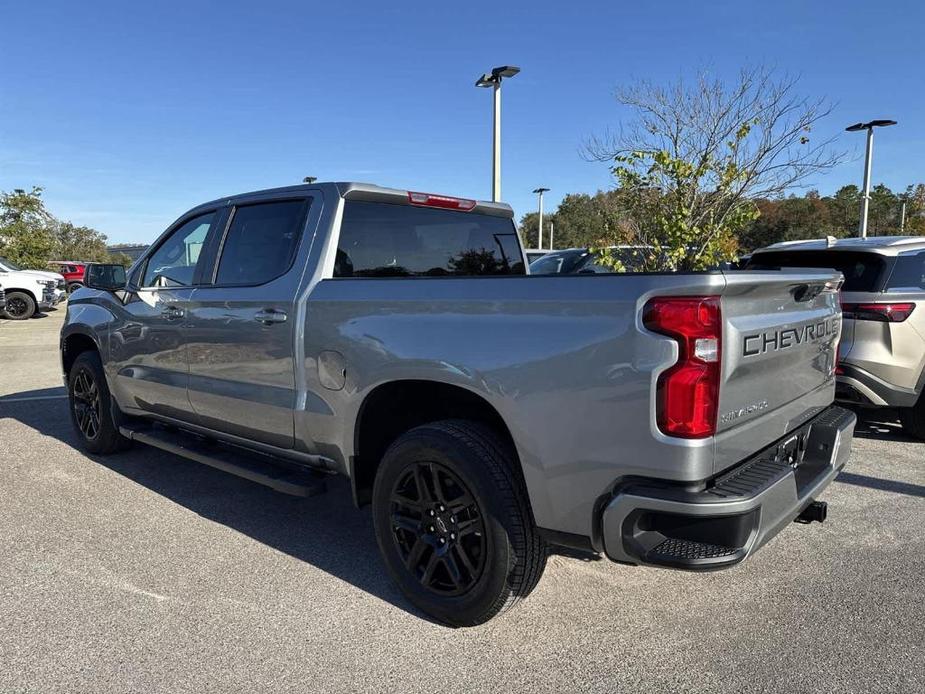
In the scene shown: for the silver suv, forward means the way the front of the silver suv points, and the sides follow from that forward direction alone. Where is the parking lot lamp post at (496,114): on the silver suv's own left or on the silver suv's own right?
on the silver suv's own left

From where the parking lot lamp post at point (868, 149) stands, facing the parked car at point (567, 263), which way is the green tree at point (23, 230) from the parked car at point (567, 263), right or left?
right

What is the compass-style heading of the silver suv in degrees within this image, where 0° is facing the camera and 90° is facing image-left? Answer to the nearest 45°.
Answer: approximately 225°

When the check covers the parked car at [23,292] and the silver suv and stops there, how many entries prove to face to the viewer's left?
0

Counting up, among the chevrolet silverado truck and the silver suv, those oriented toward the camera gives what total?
0

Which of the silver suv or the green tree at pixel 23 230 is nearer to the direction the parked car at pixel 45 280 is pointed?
the silver suv

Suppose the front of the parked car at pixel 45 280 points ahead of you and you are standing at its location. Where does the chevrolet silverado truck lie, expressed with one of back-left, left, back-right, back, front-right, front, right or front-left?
front-right

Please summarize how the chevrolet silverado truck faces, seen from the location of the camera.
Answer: facing away from the viewer and to the left of the viewer

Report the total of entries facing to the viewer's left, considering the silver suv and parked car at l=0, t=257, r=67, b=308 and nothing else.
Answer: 0

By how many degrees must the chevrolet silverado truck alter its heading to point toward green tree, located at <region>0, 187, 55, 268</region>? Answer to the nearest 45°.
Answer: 0° — it already faces it

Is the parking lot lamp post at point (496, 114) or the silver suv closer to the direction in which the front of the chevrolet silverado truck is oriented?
the parking lot lamp post

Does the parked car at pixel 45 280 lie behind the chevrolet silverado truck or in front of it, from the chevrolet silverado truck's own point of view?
in front

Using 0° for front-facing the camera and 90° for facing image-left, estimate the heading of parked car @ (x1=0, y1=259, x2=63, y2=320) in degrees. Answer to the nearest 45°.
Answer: approximately 315°

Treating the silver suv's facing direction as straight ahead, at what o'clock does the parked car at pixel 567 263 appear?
The parked car is roughly at 9 o'clock from the silver suv.
